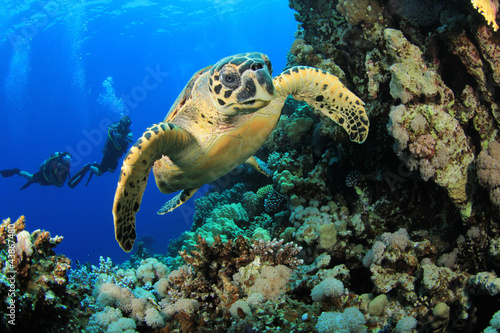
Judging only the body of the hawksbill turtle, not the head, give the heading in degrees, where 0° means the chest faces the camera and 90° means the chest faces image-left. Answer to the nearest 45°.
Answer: approximately 315°

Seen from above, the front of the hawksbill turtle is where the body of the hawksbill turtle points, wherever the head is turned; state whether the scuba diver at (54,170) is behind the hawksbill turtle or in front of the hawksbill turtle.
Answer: behind
